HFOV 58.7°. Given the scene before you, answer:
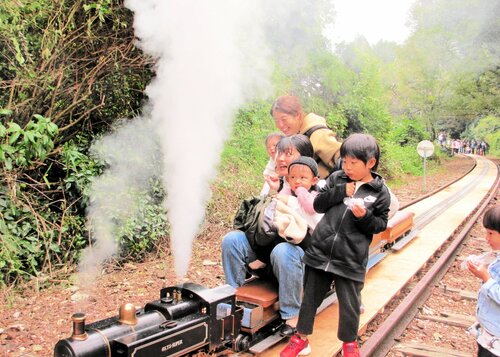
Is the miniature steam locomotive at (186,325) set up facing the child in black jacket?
no

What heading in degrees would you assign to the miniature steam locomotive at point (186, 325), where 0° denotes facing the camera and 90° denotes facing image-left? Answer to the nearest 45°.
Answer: approximately 45°
